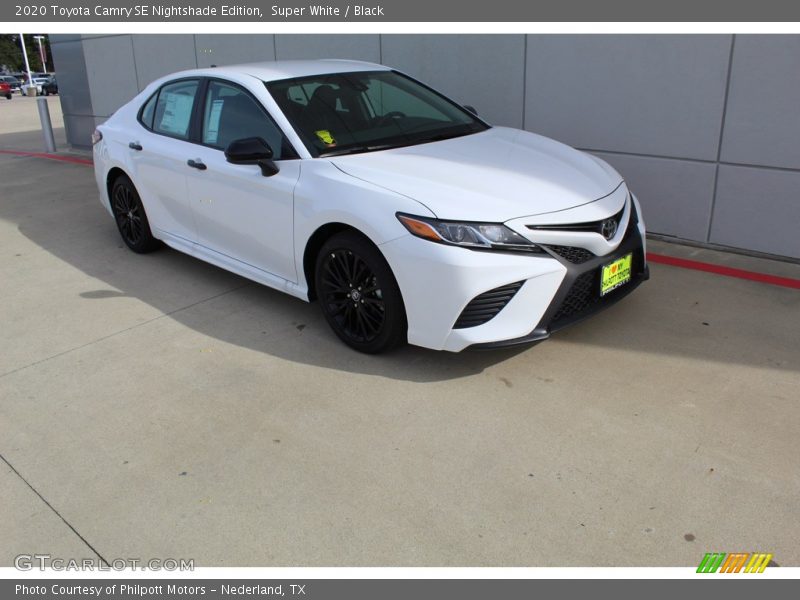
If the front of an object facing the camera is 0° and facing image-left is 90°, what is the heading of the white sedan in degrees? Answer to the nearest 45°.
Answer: approximately 315°
